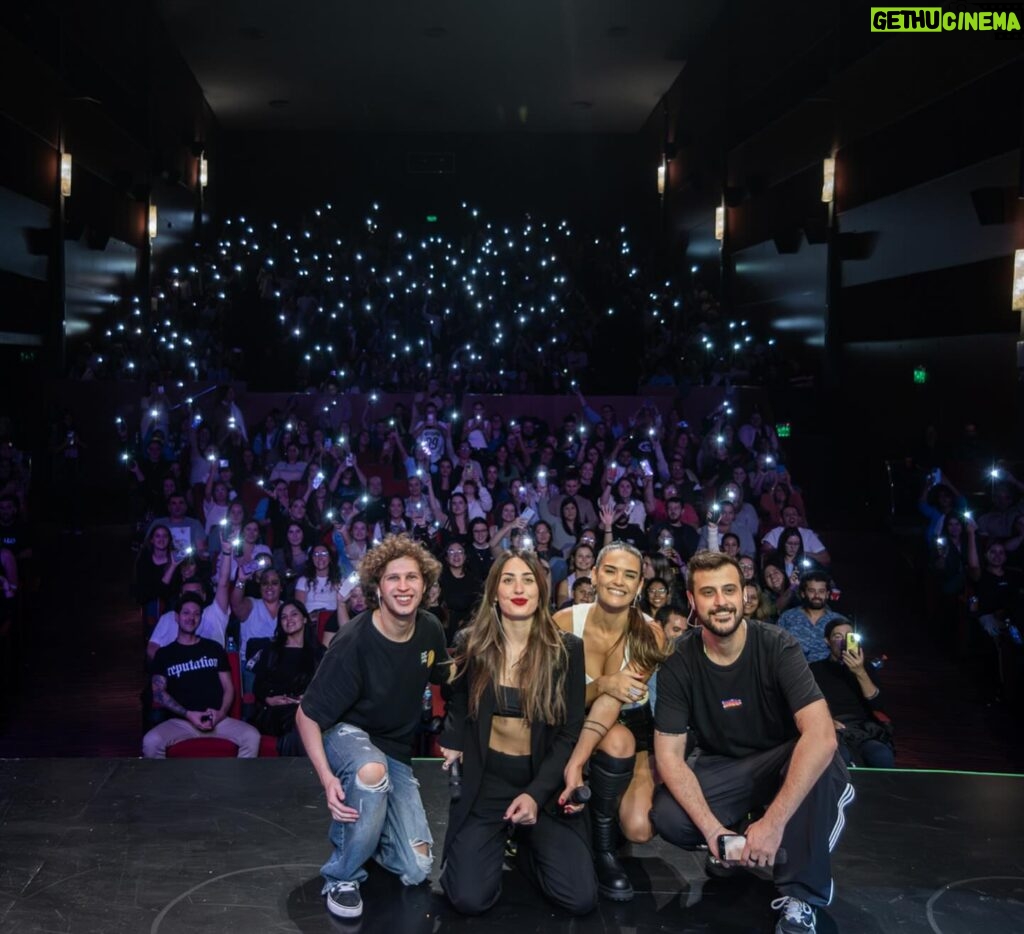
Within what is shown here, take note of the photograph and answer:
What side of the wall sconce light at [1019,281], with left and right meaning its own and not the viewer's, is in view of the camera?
left

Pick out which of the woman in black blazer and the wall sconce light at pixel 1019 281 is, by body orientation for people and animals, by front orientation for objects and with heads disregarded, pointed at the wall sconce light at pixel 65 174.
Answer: the wall sconce light at pixel 1019 281

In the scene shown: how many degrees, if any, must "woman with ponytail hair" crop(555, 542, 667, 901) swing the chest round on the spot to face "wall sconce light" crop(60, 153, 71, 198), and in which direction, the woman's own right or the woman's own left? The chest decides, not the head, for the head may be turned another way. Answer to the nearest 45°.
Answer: approximately 135° to the woman's own right

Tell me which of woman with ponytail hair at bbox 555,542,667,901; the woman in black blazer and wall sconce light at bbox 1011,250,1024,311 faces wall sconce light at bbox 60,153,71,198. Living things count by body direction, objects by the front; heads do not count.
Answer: wall sconce light at bbox 1011,250,1024,311

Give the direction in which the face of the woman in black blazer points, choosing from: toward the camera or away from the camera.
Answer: toward the camera

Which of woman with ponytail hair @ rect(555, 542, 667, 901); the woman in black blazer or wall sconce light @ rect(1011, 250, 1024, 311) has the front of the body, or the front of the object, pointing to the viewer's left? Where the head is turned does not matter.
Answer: the wall sconce light

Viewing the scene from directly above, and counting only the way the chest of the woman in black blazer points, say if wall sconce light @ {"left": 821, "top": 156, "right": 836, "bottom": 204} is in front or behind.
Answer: behind

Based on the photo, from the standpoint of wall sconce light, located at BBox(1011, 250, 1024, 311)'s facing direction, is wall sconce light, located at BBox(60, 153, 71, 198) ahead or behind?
ahead

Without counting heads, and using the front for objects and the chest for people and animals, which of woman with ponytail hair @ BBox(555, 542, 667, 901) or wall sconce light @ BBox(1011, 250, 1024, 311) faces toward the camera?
the woman with ponytail hair

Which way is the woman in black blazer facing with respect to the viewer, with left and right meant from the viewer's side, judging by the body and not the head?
facing the viewer

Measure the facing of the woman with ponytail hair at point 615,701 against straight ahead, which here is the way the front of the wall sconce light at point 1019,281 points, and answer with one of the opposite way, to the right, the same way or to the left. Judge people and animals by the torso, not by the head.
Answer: to the left

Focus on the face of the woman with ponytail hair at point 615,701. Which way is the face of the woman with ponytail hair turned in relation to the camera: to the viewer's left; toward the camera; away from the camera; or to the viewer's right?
toward the camera

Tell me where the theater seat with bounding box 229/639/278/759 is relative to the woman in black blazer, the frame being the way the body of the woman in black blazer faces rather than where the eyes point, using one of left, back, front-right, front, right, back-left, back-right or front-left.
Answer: back-right
